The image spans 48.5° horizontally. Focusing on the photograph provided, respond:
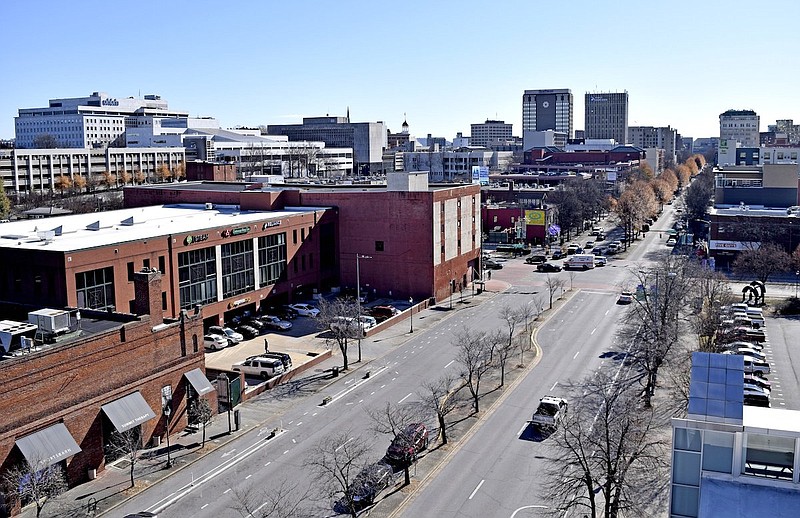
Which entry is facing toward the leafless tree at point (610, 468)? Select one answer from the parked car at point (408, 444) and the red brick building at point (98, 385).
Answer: the red brick building

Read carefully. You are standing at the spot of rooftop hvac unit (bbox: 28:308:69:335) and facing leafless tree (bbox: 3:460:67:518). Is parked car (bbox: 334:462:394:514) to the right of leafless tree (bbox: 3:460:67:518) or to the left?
left

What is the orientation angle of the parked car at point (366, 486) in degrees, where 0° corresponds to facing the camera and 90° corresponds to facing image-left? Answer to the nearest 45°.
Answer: approximately 45°

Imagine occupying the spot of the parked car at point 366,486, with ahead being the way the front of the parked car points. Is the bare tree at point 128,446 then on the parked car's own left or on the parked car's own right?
on the parked car's own right

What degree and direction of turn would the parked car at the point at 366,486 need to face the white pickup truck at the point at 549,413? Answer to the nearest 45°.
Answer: approximately 180°

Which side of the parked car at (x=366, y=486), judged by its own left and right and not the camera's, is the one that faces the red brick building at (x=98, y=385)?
right

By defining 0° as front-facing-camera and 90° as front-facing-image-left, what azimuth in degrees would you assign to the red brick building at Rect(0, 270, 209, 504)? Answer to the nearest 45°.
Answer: approximately 315°

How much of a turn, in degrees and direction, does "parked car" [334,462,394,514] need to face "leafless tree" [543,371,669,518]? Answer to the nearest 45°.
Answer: approximately 135° to its left

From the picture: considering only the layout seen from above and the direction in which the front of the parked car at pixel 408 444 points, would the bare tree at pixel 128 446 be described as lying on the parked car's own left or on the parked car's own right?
on the parked car's own right

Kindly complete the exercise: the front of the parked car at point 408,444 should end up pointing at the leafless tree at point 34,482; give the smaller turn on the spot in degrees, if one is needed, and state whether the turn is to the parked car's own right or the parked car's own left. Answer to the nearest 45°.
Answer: approximately 45° to the parked car's own right

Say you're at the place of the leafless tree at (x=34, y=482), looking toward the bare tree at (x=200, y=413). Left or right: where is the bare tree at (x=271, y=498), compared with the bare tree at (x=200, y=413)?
right

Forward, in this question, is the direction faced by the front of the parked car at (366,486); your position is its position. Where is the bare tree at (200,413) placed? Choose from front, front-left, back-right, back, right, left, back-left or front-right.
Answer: right

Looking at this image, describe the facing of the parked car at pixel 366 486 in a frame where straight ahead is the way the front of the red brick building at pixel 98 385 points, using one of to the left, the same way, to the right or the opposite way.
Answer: to the right

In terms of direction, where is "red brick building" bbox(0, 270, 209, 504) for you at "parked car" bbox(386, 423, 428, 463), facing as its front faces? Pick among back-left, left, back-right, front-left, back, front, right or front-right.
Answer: front-right

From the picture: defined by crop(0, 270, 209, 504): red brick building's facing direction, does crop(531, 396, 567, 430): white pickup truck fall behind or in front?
in front
